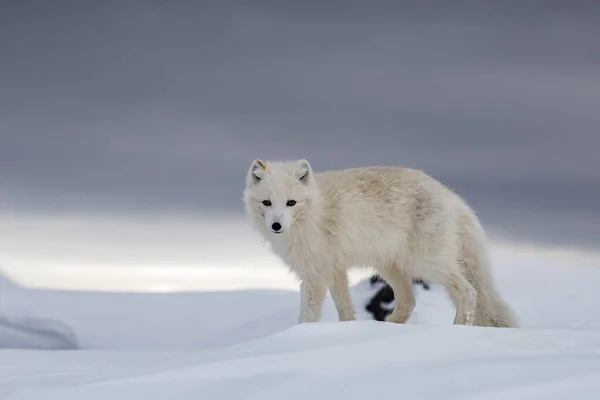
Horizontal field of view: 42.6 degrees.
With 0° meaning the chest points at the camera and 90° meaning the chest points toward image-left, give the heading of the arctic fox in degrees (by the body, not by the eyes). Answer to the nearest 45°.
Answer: approximately 90°
